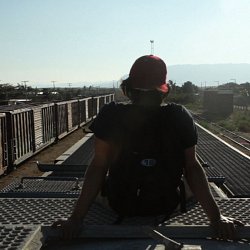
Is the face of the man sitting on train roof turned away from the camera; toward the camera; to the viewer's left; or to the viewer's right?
away from the camera

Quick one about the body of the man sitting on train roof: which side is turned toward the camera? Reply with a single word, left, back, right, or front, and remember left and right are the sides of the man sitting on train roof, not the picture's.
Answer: back
